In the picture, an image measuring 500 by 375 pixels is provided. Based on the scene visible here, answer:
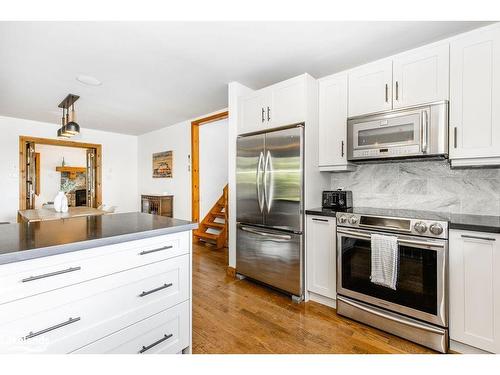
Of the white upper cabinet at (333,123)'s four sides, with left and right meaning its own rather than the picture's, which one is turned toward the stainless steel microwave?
left

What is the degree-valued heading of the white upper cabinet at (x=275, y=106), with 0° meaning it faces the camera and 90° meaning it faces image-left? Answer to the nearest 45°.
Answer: approximately 45°

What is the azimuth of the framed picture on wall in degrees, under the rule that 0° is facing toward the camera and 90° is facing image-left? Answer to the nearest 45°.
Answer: approximately 45°

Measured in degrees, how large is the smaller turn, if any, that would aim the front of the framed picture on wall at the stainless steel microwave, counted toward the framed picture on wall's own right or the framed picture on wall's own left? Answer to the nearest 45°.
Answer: approximately 90° to the framed picture on wall's own left

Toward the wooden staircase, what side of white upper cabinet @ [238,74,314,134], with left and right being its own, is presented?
right

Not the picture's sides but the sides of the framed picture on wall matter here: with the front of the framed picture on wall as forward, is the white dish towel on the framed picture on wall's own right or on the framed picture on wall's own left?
on the framed picture on wall's own left

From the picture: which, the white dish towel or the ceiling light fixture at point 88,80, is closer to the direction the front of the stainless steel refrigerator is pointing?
the ceiling light fixture

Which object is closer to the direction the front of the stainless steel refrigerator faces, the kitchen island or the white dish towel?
the kitchen island

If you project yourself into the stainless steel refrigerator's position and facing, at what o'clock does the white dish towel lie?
The white dish towel is roughly at 9 o'clock from the stainless steel refrigerator.

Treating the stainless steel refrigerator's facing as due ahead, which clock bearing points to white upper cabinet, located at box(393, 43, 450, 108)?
The white upper cabinet is roughly at 8 o'clock from the stainless steel refrigerator.
